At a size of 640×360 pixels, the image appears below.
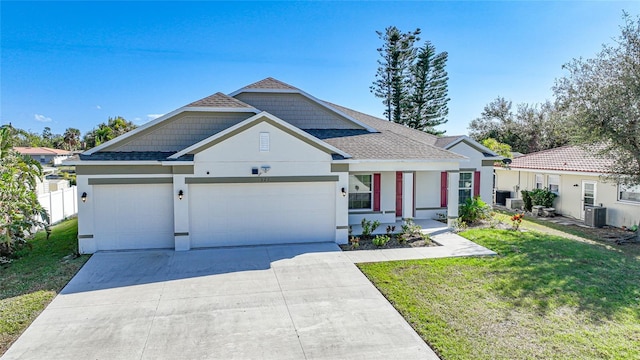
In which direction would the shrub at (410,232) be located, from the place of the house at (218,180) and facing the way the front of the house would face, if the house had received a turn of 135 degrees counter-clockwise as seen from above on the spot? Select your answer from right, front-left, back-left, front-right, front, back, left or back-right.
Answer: front-right

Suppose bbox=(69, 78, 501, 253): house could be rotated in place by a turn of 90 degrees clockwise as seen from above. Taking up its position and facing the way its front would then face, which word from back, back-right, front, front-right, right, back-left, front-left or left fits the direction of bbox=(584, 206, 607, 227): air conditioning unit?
back

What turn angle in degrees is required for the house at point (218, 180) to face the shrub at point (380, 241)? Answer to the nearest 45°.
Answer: approximately 90° to its left

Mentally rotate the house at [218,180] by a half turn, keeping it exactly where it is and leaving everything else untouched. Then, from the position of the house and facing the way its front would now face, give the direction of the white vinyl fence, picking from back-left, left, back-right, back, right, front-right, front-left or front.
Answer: front-left

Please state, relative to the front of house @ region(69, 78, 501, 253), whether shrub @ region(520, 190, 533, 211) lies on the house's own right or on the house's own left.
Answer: on the house's own left

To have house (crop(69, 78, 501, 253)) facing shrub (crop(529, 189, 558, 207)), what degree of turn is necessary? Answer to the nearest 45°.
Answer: approximately 90° to its left

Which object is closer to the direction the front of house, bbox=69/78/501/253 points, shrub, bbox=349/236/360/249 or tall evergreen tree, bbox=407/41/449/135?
the shrub

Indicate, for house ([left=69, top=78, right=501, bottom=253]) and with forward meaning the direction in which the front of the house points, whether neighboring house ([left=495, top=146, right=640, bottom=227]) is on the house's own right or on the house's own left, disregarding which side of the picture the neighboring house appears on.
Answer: on the house's own left

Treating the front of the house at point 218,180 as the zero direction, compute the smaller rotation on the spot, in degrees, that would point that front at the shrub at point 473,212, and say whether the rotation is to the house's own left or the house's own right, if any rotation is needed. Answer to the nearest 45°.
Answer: approximately 90° to the house's own left

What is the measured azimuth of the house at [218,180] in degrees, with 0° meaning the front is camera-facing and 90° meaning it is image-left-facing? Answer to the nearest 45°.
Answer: approximately 0°

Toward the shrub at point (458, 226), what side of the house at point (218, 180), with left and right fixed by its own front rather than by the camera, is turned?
left
